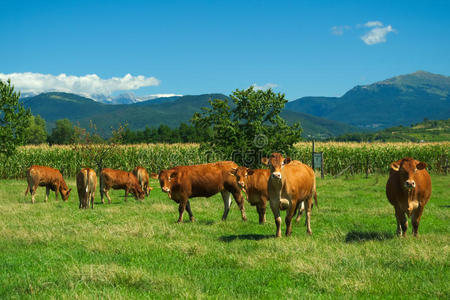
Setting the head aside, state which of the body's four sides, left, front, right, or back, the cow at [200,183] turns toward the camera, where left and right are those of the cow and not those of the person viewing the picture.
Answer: left

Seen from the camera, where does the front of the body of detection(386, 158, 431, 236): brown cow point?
toward the camera

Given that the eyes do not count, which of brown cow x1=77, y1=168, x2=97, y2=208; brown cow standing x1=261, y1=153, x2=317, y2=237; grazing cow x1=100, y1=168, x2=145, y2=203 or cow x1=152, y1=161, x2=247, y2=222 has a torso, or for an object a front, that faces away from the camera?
the brown cow

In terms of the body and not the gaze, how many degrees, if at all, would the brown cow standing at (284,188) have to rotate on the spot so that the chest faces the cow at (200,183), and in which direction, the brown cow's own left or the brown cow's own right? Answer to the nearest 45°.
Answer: approximately 90° to the brown cow's own right

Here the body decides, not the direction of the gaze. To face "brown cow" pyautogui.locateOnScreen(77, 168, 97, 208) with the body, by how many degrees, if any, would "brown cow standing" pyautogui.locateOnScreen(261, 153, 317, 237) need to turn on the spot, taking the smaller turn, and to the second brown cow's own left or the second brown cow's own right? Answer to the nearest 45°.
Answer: approximately 90° to the second brown cow's own right

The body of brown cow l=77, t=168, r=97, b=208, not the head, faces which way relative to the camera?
away from the camera

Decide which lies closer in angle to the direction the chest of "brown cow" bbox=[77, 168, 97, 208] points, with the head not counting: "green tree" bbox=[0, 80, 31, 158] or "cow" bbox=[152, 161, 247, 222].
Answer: the green tree

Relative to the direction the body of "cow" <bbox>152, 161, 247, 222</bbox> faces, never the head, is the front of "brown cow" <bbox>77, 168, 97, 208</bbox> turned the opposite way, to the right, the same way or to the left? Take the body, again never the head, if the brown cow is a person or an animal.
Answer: to the right

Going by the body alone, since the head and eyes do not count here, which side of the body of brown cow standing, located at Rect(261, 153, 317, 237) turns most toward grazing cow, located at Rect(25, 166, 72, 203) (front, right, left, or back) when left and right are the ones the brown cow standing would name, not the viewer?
right

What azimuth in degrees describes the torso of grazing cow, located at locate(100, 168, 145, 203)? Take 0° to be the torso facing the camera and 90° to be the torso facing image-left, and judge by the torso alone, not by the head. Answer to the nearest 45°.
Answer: approximately 270°

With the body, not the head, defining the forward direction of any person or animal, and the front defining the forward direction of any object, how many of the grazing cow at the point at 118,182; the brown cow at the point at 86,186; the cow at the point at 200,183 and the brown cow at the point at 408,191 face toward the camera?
1

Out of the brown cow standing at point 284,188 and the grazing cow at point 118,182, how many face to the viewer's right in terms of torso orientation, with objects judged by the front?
1

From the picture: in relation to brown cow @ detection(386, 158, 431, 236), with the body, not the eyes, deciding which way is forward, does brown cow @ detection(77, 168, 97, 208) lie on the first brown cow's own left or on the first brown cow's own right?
on the first brown cow's own right
